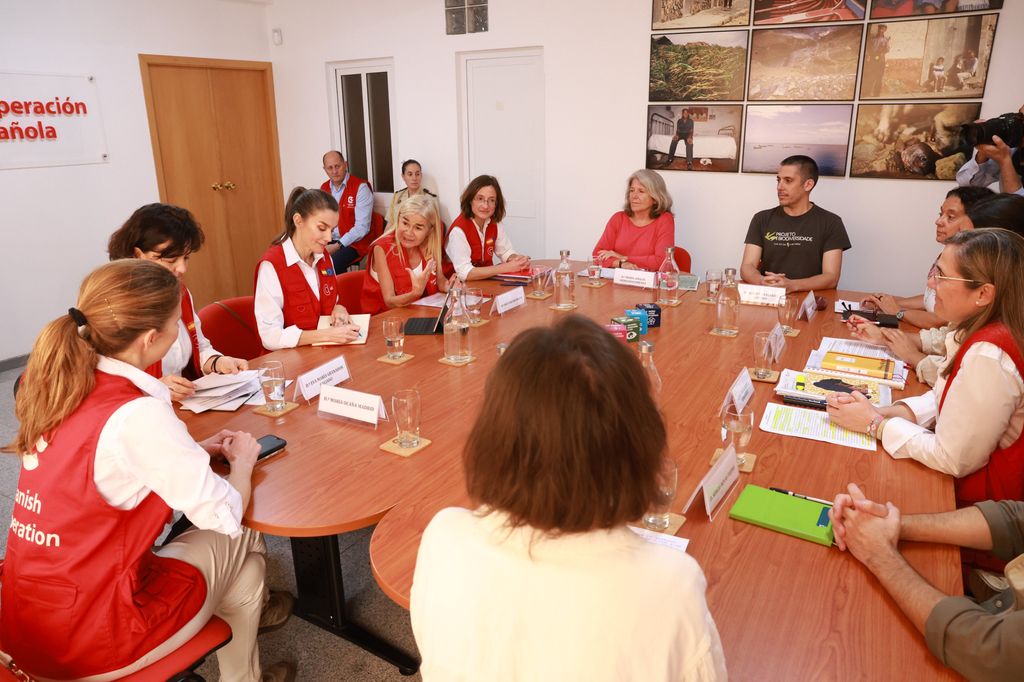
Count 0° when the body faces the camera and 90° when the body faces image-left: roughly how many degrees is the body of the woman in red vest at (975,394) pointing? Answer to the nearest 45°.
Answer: approximately 90°

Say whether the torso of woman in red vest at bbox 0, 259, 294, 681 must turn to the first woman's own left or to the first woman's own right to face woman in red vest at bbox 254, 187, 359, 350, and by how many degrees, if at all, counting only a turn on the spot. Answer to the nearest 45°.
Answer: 0° — they already face them

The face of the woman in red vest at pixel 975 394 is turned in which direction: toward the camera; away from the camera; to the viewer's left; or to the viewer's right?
to the viewer's left

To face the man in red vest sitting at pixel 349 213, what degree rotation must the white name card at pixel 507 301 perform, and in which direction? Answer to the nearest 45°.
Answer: approximately 180°

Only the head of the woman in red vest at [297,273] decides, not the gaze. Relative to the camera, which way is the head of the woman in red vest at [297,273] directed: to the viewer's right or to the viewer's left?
to the viewer's right

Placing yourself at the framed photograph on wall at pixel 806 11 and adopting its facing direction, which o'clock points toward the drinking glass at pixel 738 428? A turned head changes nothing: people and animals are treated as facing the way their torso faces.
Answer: The drinking glass is roughly at 12 o'clock from the framed photograph on wall.

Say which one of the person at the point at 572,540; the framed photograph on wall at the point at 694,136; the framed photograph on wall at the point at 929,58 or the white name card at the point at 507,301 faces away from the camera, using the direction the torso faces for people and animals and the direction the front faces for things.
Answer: the person

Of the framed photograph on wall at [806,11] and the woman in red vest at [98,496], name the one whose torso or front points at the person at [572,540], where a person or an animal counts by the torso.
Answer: the framed photograph on wall

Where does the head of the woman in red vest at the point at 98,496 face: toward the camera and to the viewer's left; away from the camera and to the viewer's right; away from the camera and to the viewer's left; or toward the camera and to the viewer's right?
away from the camera and to the viewer's right

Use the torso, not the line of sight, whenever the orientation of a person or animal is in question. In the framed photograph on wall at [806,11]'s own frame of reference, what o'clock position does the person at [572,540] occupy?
The person is roughly at 12 o'clock from the framed photograph on wall.
